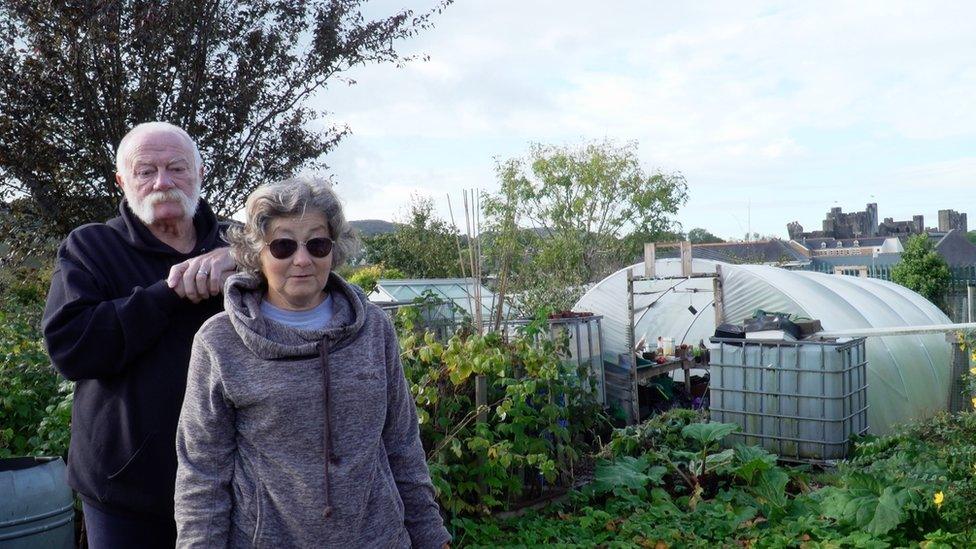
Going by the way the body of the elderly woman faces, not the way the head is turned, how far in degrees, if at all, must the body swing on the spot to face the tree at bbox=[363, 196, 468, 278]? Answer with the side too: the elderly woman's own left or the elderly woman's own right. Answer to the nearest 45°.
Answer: approximately 180°

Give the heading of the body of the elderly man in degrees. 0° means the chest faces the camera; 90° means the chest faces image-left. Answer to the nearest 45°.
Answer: approximately 315°

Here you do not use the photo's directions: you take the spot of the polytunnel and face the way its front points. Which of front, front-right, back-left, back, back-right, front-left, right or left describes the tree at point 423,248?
right

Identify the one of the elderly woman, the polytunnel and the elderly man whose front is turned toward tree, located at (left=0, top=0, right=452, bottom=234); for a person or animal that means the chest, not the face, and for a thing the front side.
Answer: the polytunnel

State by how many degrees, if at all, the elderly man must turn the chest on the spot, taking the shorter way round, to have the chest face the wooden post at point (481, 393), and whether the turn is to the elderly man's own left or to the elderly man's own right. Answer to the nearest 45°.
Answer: approximately 90° to the elderly man's own left

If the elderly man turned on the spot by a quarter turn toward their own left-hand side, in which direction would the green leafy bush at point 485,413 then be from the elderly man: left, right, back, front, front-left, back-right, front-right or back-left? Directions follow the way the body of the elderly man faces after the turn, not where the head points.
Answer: front

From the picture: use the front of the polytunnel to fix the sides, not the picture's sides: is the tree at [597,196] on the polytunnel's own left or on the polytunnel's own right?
on the polytunnel's own right

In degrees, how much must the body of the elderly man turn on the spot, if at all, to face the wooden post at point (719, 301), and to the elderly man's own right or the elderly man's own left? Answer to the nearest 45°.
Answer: approximately 90° to the elderly man's own left

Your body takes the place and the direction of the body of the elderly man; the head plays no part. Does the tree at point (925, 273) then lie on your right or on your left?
on your left

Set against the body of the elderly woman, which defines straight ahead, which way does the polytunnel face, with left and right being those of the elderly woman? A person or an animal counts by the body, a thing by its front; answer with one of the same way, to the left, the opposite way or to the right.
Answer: to the right

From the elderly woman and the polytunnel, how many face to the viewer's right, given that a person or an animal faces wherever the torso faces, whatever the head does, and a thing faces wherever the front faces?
0

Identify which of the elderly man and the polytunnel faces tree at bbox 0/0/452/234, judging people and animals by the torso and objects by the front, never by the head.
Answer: the polytunnel

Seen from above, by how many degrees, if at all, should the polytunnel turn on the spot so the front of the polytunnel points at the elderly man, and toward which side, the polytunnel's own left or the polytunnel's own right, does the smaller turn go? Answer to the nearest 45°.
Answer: approximately 45° to the polytunnel's own left
